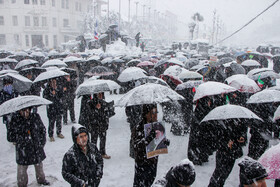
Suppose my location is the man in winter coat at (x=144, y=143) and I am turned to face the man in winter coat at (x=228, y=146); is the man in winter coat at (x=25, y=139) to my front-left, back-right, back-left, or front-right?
back-left

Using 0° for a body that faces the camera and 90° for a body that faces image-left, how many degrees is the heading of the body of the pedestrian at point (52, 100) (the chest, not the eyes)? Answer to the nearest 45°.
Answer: approximately 315°
